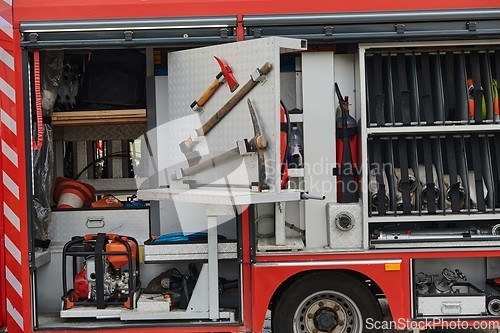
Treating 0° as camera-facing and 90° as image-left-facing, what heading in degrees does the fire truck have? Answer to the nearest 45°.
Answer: approximately 270°
